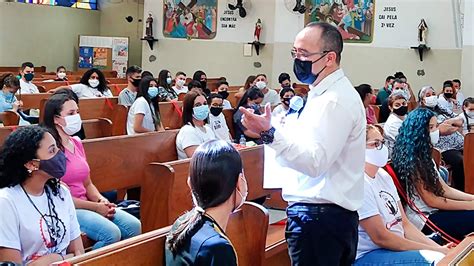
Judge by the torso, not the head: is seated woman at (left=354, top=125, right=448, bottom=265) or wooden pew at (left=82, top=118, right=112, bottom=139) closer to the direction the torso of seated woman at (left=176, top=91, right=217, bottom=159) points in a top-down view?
the seated woman

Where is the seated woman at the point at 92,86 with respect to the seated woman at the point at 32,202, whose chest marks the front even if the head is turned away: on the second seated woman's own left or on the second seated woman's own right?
on the second seated woman's own left

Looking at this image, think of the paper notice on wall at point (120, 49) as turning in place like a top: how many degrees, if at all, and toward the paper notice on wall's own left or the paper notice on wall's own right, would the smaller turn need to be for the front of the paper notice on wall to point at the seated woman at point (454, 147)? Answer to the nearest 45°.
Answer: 0° — it already faces them

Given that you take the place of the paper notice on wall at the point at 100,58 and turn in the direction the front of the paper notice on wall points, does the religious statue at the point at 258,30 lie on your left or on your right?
on your left

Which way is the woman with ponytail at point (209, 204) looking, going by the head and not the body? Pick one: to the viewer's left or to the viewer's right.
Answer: to the viewer's right

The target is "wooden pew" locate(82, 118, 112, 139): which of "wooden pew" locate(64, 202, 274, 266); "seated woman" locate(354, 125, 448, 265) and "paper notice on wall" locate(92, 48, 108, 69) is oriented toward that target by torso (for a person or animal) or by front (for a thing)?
the paper notice on wall

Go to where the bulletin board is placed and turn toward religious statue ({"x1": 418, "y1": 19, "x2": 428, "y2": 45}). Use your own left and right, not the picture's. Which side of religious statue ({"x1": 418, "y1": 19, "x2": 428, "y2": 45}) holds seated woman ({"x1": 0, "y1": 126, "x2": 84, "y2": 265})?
right

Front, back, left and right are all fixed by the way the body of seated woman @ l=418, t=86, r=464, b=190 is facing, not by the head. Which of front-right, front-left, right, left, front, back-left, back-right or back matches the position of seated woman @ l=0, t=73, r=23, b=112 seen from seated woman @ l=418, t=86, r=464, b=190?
back-right

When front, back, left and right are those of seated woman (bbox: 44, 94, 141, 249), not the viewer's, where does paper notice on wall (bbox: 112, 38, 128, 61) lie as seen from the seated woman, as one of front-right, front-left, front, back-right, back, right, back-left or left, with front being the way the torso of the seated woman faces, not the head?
back-left
